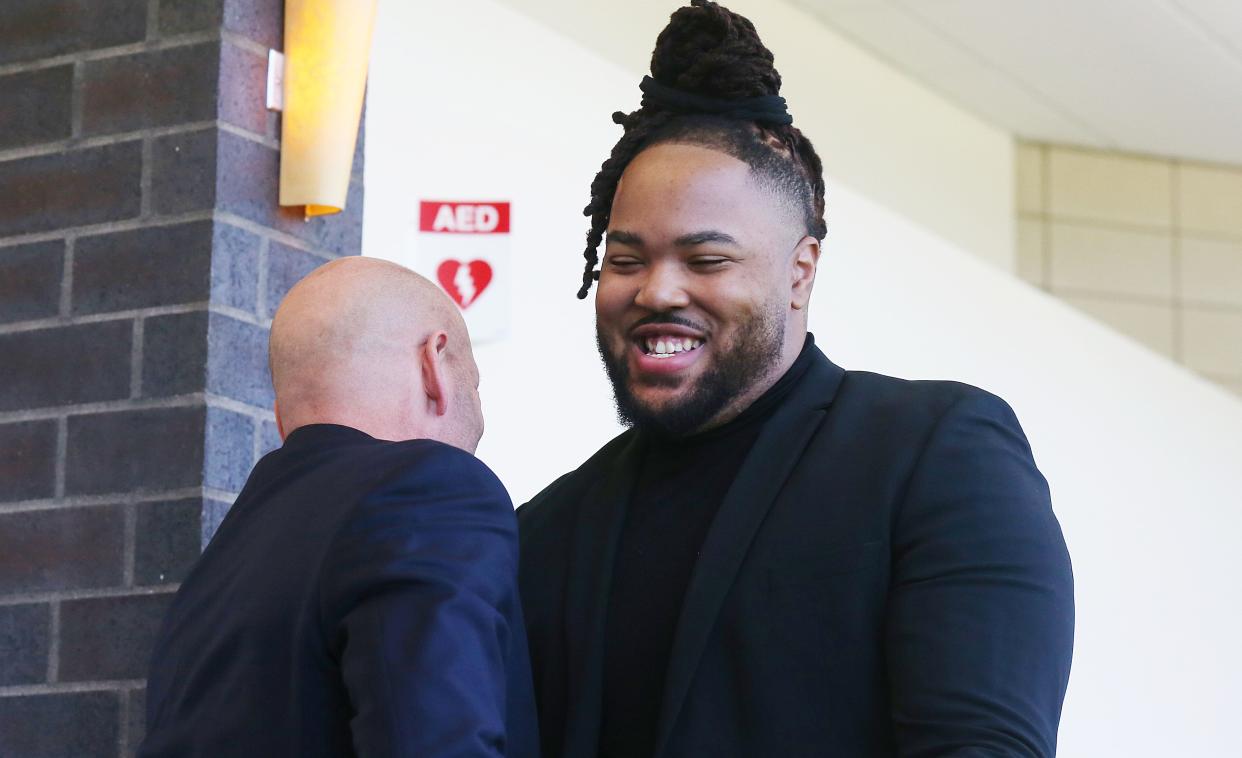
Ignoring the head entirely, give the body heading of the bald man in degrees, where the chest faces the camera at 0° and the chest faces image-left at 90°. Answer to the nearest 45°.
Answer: approximately 225°

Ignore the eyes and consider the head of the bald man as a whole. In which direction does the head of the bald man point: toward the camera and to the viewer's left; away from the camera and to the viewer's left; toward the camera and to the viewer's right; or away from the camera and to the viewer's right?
away from the camera and to the viewer's right

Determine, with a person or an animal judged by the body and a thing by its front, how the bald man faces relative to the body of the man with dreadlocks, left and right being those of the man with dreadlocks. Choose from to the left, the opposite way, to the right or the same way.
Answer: the opposite way

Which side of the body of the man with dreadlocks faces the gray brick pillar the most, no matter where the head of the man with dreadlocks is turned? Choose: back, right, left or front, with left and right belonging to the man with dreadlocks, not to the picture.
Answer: right

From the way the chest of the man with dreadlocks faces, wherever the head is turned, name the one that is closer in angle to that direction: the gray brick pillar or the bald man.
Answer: the bald man

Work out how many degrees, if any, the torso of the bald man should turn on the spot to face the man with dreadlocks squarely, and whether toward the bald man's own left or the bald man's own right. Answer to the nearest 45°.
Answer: approximately 45° to the bald man's own right

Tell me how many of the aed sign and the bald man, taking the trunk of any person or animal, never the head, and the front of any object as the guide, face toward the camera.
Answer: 1

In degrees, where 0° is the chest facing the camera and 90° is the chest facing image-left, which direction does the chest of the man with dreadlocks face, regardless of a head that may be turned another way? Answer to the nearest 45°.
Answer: approximately 45°

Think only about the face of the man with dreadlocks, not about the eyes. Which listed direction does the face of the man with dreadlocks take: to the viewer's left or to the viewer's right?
to the viewer's left
